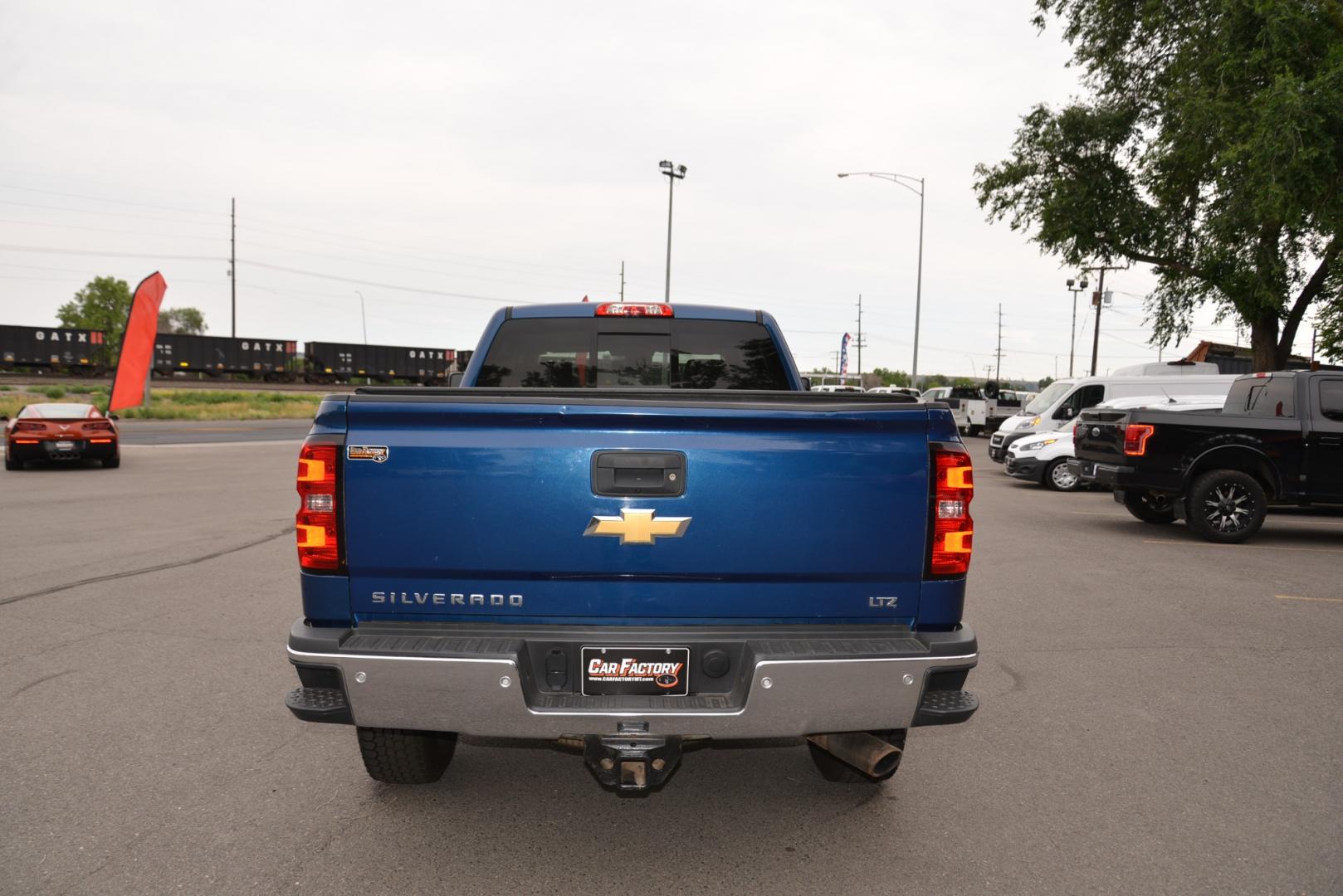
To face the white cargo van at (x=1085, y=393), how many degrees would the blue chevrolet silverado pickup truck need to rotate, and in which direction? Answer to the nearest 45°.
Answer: approximately 45° to its right

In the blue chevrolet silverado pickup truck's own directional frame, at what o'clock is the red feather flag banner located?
The red feather flag banner is roughly at 11 o'clock from the blue chevrolet silverado pickup truck.

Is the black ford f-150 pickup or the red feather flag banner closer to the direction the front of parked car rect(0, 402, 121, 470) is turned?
the red feather flag banner

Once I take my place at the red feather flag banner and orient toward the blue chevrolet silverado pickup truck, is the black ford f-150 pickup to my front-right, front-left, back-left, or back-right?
front-left

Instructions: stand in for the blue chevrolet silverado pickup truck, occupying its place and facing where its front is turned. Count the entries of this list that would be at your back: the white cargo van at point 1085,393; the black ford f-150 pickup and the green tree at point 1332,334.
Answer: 0

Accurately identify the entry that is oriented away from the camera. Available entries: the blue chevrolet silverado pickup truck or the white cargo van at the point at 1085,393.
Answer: the blue chevrolet silverado pickup truck

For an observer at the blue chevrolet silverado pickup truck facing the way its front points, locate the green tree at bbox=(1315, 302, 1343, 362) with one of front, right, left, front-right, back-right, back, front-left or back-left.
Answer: front-right

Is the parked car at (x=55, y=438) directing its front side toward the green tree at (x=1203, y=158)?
no

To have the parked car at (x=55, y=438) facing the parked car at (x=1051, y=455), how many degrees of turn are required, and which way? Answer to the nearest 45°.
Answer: approximately 135° to its right

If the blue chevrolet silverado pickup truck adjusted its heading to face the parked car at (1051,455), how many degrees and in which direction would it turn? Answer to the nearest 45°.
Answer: approximately 45° to its right

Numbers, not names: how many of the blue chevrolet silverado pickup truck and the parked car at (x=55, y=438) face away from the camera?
2

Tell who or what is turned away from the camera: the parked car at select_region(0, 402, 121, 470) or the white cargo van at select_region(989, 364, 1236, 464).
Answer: the parked car

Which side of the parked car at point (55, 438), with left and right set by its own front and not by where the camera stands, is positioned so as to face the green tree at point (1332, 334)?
right

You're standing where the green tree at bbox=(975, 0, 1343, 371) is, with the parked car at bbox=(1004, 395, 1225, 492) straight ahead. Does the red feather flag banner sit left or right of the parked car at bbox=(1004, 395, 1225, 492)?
right

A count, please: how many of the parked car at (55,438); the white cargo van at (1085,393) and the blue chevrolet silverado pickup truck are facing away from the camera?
2

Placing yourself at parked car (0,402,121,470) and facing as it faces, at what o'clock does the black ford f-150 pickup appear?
The black ford f-150 pickup is roughly at 5 o'clock from the parked car.

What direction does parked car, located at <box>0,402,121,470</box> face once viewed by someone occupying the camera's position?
facing away from the viewer

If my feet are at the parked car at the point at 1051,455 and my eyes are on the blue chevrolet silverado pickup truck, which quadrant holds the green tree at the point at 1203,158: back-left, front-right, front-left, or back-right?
back-left

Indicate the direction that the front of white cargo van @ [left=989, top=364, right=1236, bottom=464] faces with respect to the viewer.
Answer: facing the viewer and to the left of the viewer

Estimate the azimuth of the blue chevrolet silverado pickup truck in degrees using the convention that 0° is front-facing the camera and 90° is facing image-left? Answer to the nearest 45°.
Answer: approximately 180°
